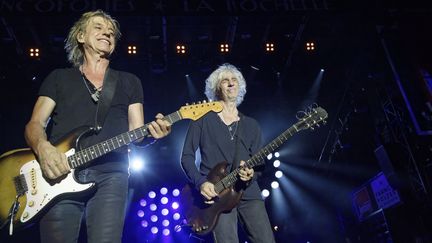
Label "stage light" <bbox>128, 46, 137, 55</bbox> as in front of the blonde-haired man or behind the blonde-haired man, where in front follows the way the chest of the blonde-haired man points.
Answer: behind

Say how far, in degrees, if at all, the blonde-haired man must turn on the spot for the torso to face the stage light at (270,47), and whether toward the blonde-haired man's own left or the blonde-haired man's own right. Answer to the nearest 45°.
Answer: approximately 135° to the blonde-haired man's own left

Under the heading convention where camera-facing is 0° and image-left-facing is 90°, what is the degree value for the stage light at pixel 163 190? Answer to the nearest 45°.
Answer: approximately 0°

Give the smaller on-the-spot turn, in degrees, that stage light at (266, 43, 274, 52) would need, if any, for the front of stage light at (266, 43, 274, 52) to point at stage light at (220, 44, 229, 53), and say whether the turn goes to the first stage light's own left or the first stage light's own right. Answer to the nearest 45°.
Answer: approximately 45° to the first stage light's own right

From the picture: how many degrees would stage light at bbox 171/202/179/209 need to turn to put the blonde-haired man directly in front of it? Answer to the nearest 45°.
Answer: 0° — it already faces them

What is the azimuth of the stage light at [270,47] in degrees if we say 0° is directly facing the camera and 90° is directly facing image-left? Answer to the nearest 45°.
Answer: approximately 0°
